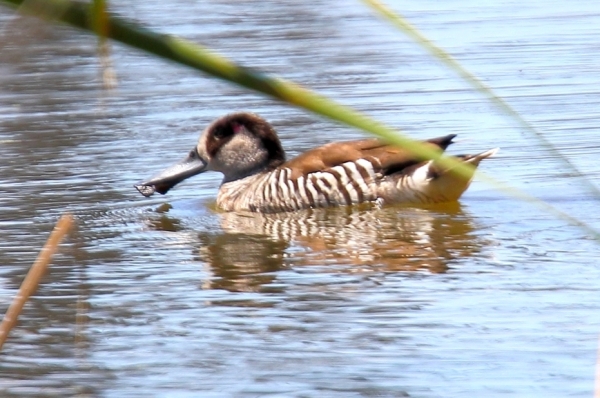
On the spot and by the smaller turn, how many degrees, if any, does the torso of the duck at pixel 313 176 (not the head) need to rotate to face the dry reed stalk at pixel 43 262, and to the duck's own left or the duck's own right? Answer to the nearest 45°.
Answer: approximately 90° to the duck's own left

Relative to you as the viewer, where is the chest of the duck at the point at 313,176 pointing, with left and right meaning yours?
facing to the left of the viewer
